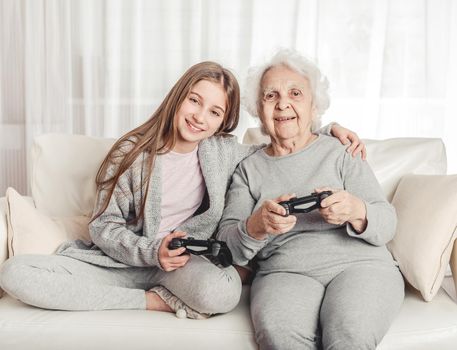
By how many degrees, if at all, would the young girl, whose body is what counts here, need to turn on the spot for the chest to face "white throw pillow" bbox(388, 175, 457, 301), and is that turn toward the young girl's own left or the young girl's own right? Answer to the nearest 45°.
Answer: approximately 90° to the young girl's own left

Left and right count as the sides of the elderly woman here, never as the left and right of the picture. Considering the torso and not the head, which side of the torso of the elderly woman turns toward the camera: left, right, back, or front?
front

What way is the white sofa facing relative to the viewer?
toward the camera

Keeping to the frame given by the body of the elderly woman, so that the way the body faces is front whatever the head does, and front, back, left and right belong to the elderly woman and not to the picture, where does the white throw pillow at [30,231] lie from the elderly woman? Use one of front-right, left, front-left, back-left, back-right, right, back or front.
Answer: right
